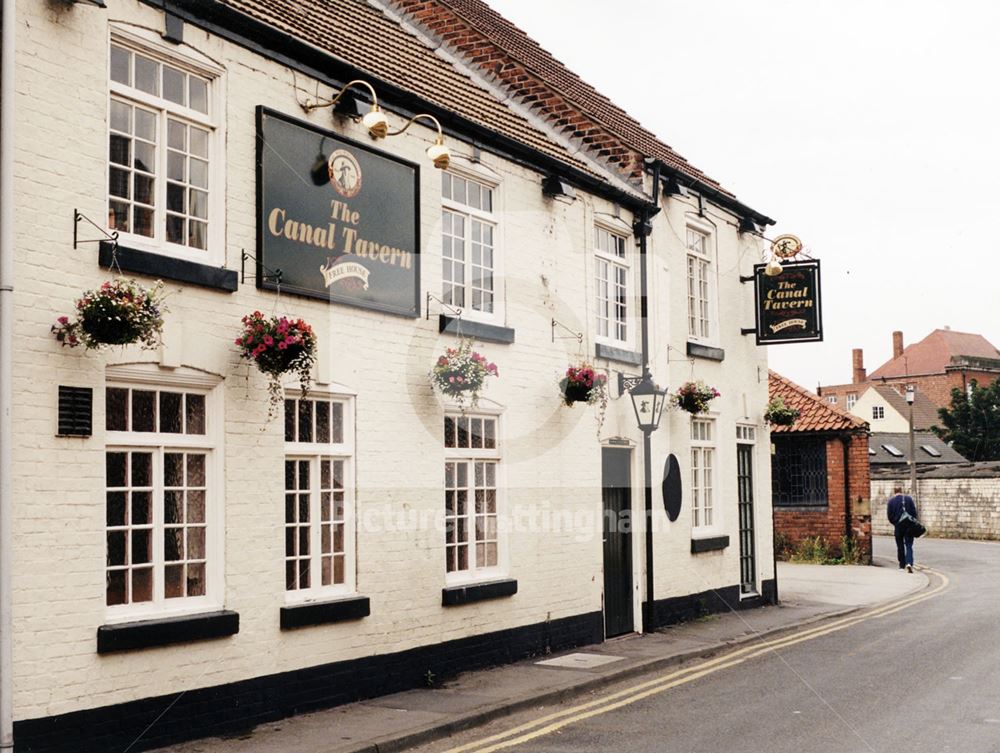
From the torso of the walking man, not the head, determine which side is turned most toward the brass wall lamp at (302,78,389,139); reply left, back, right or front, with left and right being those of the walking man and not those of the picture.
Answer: back

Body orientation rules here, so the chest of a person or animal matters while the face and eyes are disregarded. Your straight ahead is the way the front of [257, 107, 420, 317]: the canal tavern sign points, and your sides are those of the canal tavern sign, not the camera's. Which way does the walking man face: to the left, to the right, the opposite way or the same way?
to the left

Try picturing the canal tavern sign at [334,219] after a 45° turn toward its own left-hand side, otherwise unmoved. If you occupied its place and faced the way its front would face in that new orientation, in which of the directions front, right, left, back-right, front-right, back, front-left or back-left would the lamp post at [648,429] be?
front-left

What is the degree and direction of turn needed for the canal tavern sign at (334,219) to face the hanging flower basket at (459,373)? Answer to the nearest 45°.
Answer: approximately 90° to its left

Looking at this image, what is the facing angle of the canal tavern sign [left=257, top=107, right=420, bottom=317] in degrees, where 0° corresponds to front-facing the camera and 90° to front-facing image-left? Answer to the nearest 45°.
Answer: approximately 315°

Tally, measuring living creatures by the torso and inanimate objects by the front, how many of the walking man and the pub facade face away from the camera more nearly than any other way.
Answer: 1

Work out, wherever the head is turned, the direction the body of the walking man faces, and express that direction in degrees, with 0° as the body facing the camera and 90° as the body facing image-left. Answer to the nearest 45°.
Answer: approximately 180°

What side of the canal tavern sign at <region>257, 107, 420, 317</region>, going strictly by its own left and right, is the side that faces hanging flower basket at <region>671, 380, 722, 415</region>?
left

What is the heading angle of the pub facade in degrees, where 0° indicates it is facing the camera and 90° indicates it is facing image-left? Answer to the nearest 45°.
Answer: approximately 315°

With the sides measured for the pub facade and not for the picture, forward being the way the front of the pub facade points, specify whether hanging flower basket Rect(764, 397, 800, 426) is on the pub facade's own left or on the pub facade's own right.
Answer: on the pub facade's own left

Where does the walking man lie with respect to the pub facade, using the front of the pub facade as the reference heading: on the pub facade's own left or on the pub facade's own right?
on the pub facade's own left

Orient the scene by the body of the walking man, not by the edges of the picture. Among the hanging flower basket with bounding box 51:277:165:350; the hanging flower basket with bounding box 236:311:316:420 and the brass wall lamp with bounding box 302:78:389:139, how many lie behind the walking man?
3

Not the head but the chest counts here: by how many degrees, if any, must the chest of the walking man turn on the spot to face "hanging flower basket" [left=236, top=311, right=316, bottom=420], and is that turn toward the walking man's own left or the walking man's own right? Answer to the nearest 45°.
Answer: approximately 180°

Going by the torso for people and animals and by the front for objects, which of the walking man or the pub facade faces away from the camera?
the walking man
